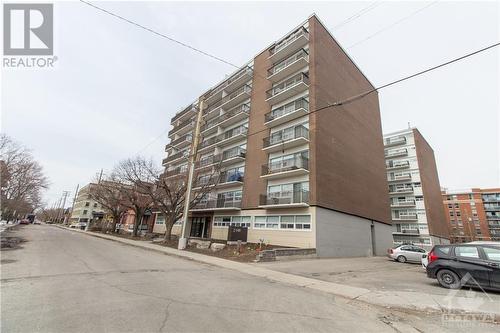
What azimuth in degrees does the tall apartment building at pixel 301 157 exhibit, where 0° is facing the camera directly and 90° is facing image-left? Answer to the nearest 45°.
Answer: approximately 45°

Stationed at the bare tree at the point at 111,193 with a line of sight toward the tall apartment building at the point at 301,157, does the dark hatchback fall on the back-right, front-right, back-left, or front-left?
front-right

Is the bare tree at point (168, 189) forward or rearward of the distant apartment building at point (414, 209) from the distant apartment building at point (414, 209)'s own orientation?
forward

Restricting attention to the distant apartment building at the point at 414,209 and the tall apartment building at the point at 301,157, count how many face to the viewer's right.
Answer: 0

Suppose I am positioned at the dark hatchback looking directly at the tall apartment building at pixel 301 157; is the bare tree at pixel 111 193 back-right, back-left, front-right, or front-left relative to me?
front-left

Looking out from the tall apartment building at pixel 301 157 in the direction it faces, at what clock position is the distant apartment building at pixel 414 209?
The distant apartment building is roughly at 6 o'clock from the tall apartment building.

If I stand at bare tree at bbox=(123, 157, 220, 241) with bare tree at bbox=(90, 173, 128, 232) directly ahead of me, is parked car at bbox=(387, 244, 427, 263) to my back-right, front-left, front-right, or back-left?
back-right

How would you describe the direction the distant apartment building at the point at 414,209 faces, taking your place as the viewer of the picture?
facing the viewer and to the left of the viewer

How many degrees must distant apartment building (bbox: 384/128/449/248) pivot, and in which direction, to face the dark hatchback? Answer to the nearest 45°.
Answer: approximately 45° to its left

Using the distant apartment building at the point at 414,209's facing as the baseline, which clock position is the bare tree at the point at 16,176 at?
The bare tree is roughly at 12 o'clock from the distant apartment building.

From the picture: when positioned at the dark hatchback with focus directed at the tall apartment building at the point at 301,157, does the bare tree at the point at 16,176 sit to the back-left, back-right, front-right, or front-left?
front-left

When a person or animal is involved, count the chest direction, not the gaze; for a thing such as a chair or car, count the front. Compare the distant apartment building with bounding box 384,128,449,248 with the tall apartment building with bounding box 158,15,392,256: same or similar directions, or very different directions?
same or similar directions
